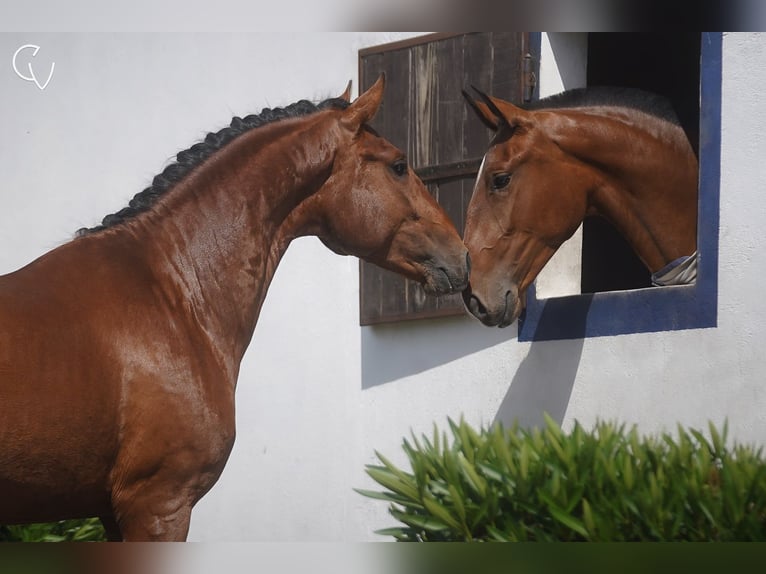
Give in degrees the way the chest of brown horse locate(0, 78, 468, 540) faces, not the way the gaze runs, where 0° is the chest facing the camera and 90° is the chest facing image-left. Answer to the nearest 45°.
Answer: approximately 270°

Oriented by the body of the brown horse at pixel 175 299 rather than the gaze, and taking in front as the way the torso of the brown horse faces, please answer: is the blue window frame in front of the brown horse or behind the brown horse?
in front

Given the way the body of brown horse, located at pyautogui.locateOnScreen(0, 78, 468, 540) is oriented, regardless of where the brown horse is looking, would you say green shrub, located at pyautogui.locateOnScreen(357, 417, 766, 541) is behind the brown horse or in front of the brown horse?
in front
